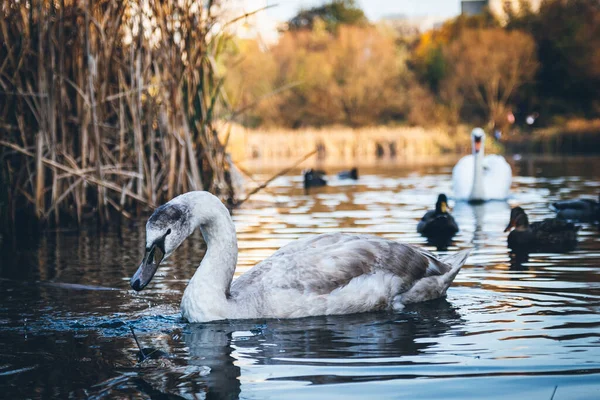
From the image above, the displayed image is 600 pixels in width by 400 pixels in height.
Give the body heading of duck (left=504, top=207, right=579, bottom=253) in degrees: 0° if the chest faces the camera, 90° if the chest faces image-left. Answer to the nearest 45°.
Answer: approximately 90°

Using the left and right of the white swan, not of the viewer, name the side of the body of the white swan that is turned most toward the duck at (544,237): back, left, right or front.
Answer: front

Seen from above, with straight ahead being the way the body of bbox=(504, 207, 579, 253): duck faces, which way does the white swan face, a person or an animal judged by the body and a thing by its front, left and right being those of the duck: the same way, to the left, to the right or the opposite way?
to the left

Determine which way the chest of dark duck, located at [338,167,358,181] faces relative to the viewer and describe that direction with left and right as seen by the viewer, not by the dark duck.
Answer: facing to the right of the viewer

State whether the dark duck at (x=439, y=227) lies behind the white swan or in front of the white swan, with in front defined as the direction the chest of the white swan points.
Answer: in front

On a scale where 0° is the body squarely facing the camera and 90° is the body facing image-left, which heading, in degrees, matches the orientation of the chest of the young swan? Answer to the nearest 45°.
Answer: approximately 90°

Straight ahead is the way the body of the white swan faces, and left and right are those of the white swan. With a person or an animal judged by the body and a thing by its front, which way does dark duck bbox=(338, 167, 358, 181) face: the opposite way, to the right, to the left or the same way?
to the left

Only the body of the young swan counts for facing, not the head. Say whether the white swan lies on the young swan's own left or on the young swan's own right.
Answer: on the young swan's own right

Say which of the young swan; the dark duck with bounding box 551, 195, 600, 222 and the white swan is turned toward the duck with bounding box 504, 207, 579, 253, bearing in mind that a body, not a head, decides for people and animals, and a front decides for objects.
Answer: the white swan

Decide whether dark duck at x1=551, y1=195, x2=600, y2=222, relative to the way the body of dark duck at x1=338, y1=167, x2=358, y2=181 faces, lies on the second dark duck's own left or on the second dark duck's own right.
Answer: on the second dark duck's own right
